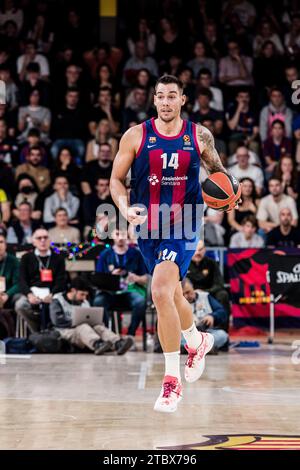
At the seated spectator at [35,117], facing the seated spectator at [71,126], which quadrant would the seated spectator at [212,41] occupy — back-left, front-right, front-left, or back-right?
front-left

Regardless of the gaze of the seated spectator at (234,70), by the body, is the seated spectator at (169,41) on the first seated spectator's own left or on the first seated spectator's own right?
on the first seated spectator's own right

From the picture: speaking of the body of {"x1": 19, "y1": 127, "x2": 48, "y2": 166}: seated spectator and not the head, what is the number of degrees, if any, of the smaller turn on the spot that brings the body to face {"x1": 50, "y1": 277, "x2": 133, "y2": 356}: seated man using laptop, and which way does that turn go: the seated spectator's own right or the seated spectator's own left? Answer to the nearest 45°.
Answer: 0° — they already face them

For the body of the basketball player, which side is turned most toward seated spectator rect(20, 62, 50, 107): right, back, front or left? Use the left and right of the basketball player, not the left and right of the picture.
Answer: back

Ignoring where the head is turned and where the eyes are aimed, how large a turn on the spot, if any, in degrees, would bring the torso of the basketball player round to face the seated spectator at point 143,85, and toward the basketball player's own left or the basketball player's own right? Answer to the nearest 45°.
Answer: approximately 180°

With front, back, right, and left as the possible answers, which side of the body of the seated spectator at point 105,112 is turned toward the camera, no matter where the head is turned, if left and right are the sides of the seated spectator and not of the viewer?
front

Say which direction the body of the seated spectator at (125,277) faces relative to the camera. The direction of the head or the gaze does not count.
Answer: toward the camera

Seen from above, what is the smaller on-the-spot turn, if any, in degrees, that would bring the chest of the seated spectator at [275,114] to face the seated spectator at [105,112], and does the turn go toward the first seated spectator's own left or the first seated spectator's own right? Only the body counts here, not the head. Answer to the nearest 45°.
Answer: approximately 90° to the first seated spectator's own right

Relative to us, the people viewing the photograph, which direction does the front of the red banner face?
facing the viewer

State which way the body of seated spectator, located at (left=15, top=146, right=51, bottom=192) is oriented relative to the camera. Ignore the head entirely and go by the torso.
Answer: toward the camera
